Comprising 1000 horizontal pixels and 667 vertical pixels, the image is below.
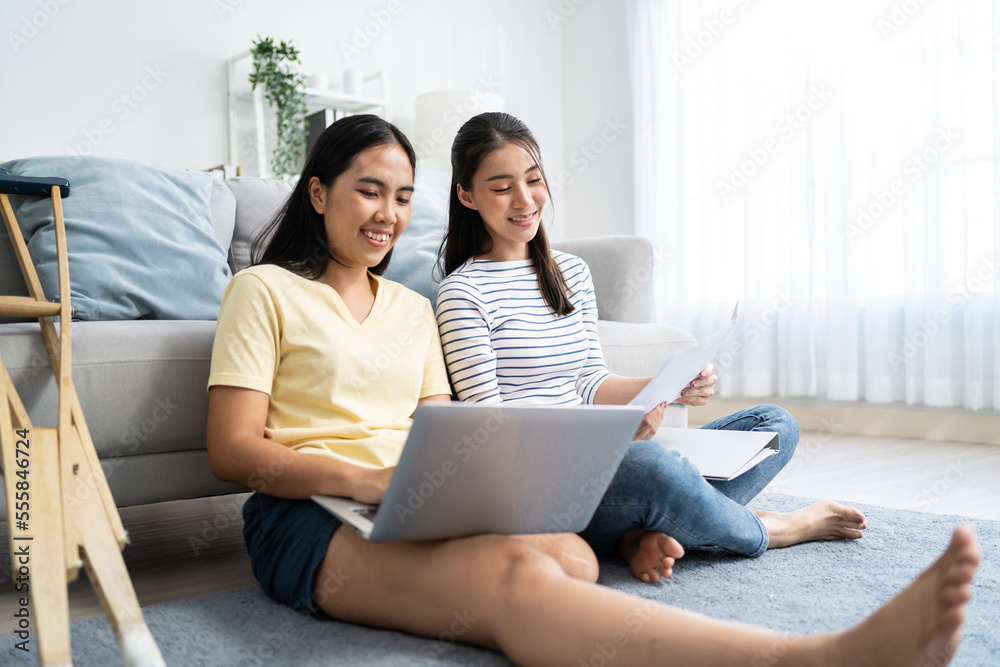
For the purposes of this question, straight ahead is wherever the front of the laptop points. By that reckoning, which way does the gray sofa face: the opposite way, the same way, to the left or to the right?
the opposite way

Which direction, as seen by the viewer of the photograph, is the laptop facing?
facing away from the viewer and to the left of the viewer

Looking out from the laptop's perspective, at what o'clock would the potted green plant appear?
The potted green plant is roughly at 1 o'clock from the laptop.

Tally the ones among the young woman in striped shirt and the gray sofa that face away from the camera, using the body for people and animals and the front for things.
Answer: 0

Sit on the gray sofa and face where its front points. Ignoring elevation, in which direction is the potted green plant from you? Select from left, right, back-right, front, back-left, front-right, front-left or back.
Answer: back-left

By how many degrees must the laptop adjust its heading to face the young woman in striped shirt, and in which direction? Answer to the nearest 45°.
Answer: approximately 45° to its right

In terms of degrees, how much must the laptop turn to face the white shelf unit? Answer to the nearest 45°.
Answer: approximately 45° to its right

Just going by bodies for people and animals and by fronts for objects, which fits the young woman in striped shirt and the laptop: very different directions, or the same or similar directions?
very different directions

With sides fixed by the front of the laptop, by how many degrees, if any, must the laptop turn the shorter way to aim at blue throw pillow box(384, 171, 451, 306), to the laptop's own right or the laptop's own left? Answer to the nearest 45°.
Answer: approximately 45° to the laptop's own right

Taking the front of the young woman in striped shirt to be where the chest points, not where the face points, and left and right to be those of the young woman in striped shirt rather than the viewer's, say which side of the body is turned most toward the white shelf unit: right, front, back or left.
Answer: back

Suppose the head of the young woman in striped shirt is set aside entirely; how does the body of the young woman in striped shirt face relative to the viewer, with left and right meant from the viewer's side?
facing the viewer and to the right of the viewer
